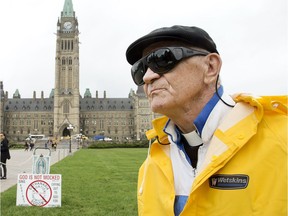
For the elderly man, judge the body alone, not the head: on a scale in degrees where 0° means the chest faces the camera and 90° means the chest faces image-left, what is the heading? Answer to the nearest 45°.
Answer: approximately 45°

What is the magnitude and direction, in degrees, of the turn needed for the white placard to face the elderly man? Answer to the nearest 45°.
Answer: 0° — it already faces them

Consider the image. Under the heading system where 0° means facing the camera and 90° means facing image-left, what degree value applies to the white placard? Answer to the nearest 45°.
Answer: approximately 0°

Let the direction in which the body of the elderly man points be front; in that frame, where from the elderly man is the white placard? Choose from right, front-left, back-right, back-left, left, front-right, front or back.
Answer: right
